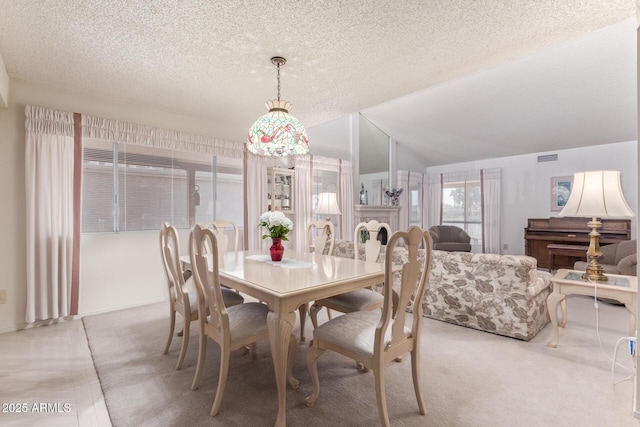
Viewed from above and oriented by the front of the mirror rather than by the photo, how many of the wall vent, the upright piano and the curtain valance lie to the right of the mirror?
1

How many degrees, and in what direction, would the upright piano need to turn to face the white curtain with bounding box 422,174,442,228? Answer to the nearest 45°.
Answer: approximately 90° to its right

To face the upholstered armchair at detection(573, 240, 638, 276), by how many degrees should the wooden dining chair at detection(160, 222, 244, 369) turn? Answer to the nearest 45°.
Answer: approximately 45° to its right

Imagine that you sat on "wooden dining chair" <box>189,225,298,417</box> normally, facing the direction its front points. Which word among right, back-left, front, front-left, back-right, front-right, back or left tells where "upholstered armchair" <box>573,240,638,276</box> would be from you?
front-right

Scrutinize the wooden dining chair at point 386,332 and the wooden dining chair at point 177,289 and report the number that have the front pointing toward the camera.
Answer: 0

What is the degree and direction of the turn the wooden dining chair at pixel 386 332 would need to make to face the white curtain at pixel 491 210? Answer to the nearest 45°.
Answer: approximately 90° to its right

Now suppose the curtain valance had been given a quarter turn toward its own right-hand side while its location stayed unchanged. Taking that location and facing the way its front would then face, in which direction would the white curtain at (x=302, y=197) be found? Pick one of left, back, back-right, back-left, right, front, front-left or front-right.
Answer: back-left

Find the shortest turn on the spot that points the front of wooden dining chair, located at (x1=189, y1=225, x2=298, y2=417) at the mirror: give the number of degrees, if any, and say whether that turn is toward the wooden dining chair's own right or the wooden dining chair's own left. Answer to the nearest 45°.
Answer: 0° — it already faces it

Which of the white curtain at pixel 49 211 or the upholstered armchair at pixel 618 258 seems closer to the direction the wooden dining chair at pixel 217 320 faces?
the upholstered armchair

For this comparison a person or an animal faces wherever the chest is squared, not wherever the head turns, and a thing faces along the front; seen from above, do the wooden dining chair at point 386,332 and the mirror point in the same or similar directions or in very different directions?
very different directions

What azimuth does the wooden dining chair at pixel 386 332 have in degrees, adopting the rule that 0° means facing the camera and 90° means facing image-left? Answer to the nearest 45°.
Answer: approximately 135°

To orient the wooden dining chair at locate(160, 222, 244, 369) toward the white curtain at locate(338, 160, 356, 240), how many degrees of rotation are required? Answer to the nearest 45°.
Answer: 0° — it already faces it

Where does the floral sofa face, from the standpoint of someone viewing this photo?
facing away from the viewer and to the right of the viewer

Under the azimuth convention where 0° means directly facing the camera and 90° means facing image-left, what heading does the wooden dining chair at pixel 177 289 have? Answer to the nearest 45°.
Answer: approximately 225°
